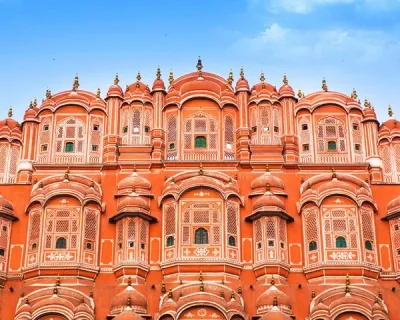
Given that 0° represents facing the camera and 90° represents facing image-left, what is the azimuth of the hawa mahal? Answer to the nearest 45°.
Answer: approximately 0°
